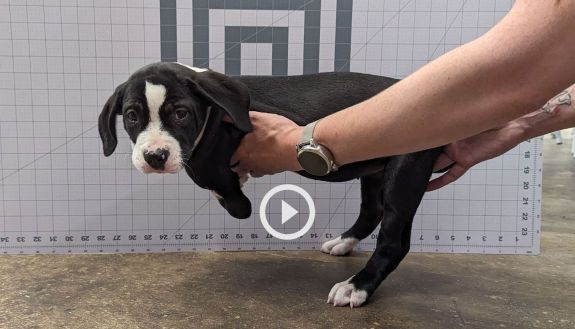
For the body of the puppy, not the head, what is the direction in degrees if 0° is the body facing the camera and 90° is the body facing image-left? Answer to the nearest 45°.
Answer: approximately 90°
